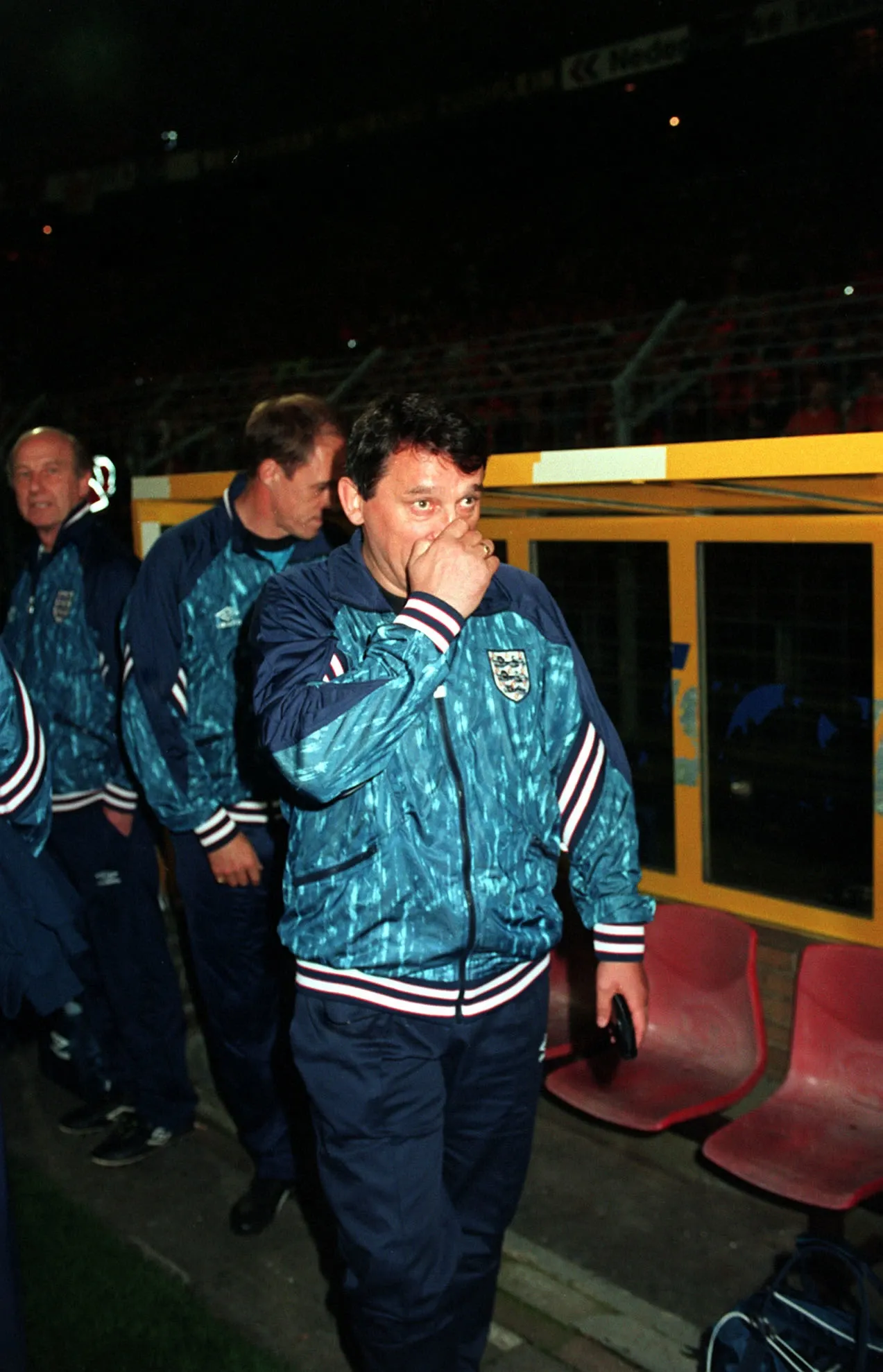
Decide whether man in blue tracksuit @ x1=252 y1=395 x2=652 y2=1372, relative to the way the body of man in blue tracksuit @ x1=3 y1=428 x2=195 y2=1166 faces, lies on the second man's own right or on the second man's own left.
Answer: on the second man's own left

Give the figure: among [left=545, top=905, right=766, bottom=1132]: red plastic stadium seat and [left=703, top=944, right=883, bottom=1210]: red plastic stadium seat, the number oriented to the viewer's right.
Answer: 0

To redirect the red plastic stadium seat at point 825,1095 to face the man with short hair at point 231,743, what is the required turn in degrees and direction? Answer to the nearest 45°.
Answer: approximately 45° to its right

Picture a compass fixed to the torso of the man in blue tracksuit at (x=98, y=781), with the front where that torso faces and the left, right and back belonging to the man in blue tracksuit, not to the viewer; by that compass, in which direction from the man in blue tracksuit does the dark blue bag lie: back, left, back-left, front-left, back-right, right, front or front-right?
left

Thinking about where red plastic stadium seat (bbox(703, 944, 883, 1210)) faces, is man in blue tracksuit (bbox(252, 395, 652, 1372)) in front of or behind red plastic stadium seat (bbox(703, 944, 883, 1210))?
in front

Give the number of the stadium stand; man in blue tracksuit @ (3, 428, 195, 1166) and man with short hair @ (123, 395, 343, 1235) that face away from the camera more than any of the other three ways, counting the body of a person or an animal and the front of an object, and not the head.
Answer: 0

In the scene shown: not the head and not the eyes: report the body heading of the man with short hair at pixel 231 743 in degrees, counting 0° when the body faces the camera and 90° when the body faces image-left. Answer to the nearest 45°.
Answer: approximately 315°

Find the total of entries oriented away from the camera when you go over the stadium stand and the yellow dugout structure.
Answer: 0

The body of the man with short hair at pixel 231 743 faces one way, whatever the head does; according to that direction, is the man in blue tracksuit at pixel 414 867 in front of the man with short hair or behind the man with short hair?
in front

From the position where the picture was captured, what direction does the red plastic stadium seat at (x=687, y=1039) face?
facing the viewer and to the left of the viewer

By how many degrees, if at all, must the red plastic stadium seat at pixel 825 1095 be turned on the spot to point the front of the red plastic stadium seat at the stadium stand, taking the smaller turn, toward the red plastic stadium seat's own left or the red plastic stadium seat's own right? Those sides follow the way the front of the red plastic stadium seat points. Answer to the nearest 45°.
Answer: approximately 135° to the red plastic stadium seat's own right

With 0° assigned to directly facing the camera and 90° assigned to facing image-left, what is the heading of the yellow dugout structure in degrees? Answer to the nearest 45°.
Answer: approximately 45°

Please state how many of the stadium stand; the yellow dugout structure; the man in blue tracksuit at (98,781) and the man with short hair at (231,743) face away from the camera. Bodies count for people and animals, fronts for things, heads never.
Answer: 0
